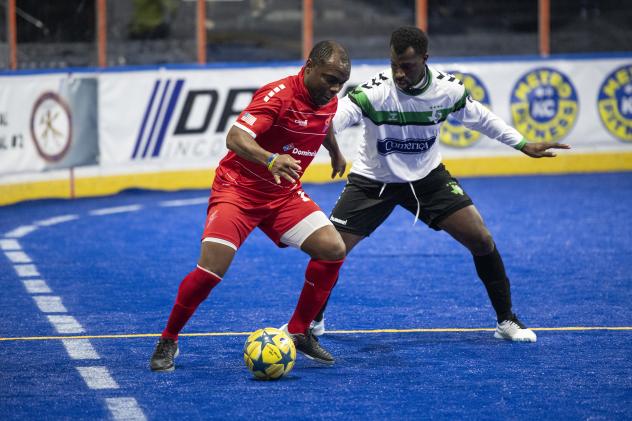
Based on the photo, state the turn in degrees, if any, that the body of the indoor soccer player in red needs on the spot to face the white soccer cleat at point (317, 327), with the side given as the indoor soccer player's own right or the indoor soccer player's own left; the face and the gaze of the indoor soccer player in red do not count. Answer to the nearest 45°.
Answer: approximately 135° to the indoor soccer player's own left

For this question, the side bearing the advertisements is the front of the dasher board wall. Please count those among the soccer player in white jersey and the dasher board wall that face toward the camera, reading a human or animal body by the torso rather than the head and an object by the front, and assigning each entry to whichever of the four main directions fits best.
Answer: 2

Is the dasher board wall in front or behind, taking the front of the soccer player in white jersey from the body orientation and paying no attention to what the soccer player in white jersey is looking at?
behind

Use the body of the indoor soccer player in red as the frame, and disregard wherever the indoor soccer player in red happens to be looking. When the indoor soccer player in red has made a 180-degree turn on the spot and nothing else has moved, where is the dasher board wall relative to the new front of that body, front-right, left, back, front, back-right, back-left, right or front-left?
front-right
